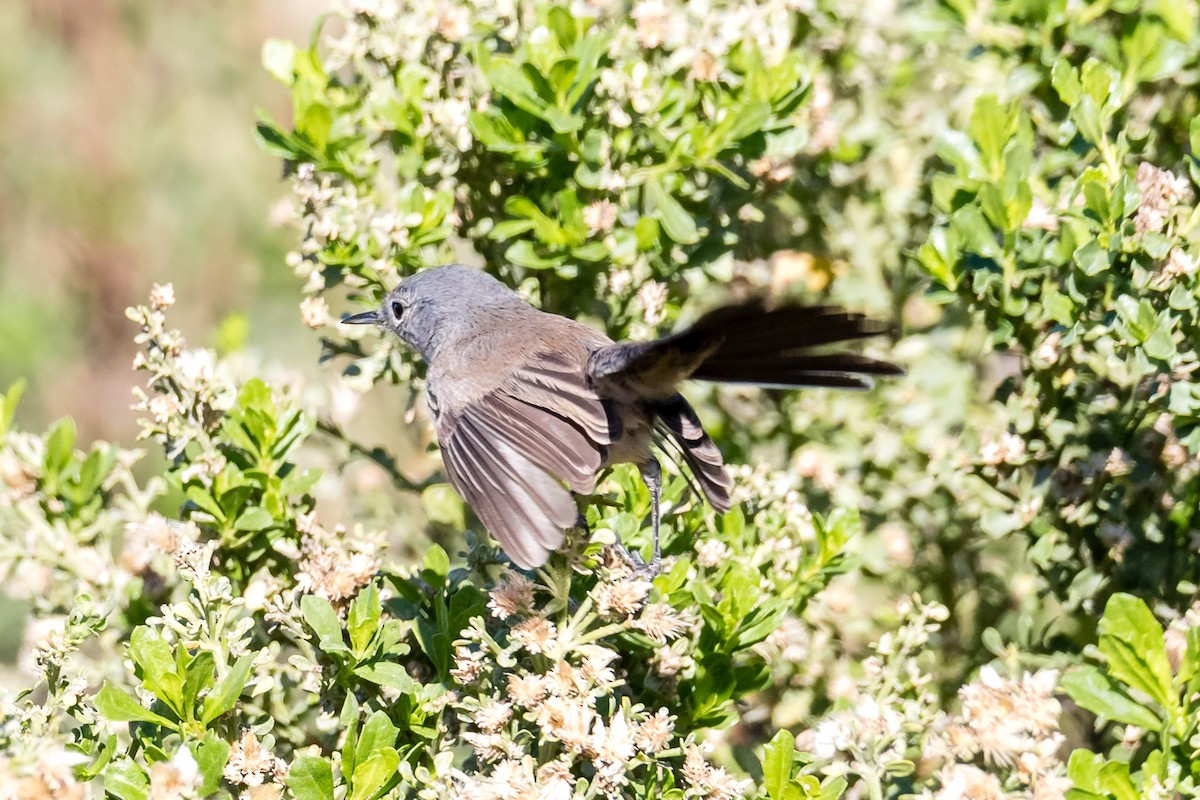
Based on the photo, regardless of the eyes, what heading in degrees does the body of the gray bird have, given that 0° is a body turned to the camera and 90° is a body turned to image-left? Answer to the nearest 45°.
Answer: approximately 90°
